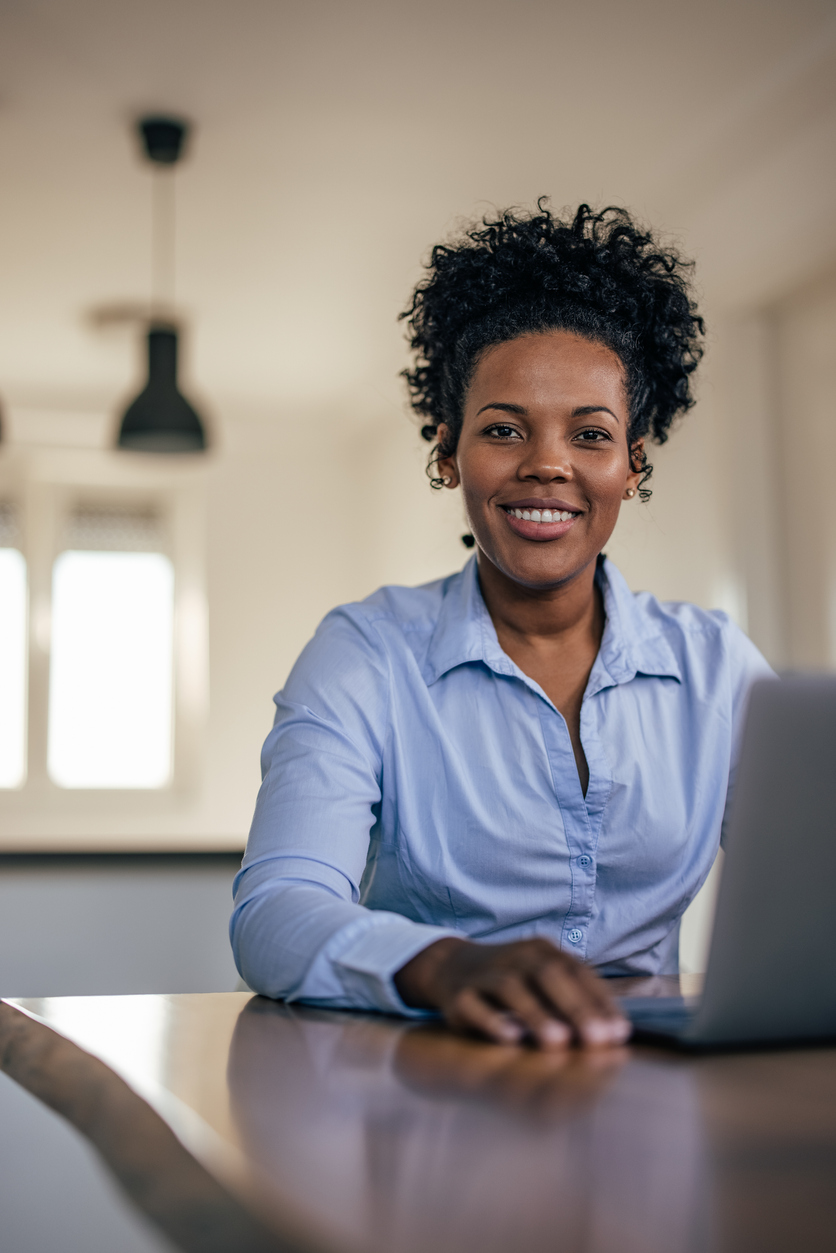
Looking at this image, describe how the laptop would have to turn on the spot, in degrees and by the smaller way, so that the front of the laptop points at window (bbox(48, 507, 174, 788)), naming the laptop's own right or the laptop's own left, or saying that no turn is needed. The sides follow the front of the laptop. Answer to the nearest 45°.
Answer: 0° — it already faces it

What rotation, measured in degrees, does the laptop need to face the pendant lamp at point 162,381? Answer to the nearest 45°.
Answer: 0° — it already faces it

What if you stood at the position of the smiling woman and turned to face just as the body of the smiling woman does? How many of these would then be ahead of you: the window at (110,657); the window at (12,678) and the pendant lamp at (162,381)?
0

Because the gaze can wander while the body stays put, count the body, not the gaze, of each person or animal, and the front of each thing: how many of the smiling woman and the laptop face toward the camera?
1

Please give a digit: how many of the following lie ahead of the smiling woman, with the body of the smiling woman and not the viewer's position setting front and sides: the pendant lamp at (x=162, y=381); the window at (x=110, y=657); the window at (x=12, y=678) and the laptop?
1

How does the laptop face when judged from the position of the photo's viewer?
facing away from the viewer and to the left of the viewer

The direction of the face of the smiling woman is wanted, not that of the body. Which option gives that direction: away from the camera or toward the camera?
toward the camera

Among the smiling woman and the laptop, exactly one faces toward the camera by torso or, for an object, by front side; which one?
the smiling woman

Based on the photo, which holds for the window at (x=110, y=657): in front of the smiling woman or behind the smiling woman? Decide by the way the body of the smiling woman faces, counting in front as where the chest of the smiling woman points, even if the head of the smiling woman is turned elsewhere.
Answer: behind

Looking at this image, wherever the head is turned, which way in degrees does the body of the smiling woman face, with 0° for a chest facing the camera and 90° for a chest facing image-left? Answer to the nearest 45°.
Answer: approximately 0°

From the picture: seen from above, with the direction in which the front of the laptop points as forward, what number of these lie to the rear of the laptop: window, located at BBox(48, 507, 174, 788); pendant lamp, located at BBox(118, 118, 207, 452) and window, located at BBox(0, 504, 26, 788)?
0

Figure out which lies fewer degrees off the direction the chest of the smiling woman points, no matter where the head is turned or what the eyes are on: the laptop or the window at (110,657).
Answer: the laptop

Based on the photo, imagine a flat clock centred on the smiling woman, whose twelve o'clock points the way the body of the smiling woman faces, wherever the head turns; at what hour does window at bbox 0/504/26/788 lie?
The window is roughly at 5 o'clock from the smiling woman.

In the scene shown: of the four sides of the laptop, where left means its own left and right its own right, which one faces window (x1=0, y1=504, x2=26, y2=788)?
front
